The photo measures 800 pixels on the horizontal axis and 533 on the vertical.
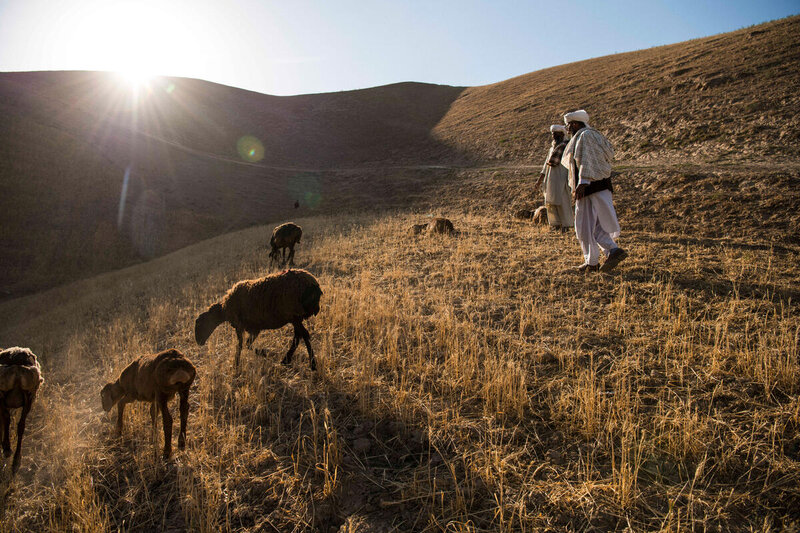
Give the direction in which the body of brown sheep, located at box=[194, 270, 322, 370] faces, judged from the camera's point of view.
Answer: to the viewer's left

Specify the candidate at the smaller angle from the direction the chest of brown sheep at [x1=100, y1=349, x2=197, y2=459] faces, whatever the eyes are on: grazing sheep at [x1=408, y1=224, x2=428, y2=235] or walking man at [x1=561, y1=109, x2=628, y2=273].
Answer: the grazing sheep

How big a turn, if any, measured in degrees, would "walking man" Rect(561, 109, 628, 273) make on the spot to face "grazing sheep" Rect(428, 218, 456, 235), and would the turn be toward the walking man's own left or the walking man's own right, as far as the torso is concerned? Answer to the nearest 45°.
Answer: approximately 45° to the walking man's own right

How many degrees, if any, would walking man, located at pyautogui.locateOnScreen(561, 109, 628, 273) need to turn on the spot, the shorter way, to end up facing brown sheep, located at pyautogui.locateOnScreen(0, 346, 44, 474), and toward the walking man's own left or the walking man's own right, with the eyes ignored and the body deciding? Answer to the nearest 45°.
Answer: approximately 45° to the walking man's own left

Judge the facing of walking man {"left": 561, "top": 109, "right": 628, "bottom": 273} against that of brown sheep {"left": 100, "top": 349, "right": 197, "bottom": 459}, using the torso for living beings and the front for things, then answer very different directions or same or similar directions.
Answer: same or similar directions

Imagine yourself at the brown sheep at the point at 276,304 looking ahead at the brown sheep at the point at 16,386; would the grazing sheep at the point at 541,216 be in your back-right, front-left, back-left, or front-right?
back-right

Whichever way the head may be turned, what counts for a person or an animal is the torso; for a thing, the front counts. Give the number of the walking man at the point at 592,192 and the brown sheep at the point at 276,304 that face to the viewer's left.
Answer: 2

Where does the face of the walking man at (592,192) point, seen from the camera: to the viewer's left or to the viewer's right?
to the viewer's left

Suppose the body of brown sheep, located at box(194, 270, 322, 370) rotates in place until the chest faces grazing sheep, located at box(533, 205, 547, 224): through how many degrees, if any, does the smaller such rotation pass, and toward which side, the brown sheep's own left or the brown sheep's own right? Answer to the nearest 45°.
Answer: approximately 135° to the brown sheep's own right
